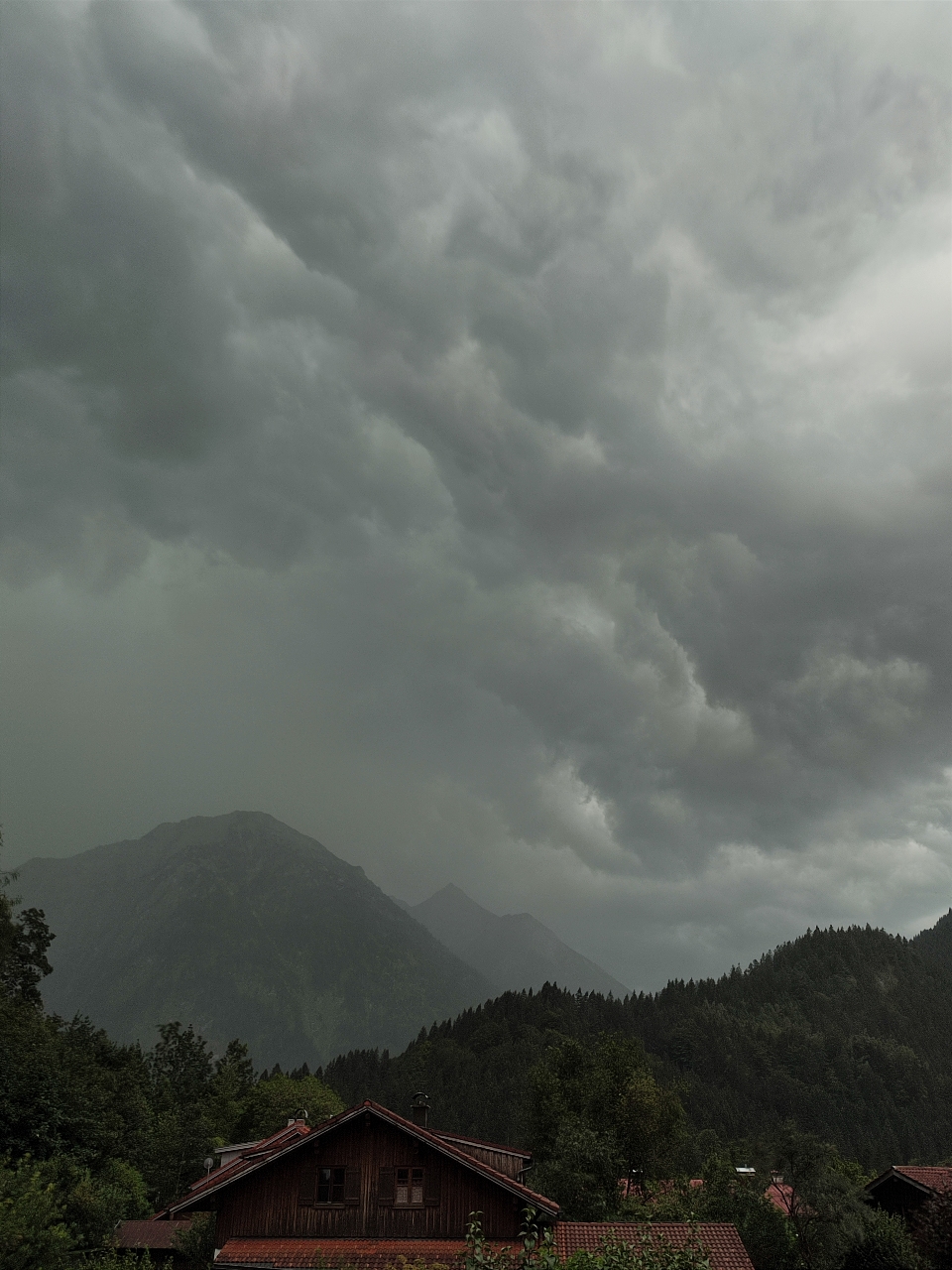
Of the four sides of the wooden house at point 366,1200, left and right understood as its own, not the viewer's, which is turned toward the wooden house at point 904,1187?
left

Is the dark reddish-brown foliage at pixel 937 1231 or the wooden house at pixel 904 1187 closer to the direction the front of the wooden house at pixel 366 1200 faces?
the dark reddish-brown foliage

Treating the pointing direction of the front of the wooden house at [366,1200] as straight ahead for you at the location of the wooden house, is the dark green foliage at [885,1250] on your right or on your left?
on your left

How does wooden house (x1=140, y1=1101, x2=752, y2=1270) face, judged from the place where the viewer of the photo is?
facing the viewer

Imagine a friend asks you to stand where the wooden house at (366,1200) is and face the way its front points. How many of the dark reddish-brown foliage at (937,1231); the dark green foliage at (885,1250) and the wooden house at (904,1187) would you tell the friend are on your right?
0

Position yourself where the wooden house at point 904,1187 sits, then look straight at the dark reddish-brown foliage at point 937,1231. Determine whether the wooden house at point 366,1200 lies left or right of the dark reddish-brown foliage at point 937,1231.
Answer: right

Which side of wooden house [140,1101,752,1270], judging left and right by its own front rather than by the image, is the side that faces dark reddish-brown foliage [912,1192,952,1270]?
left
